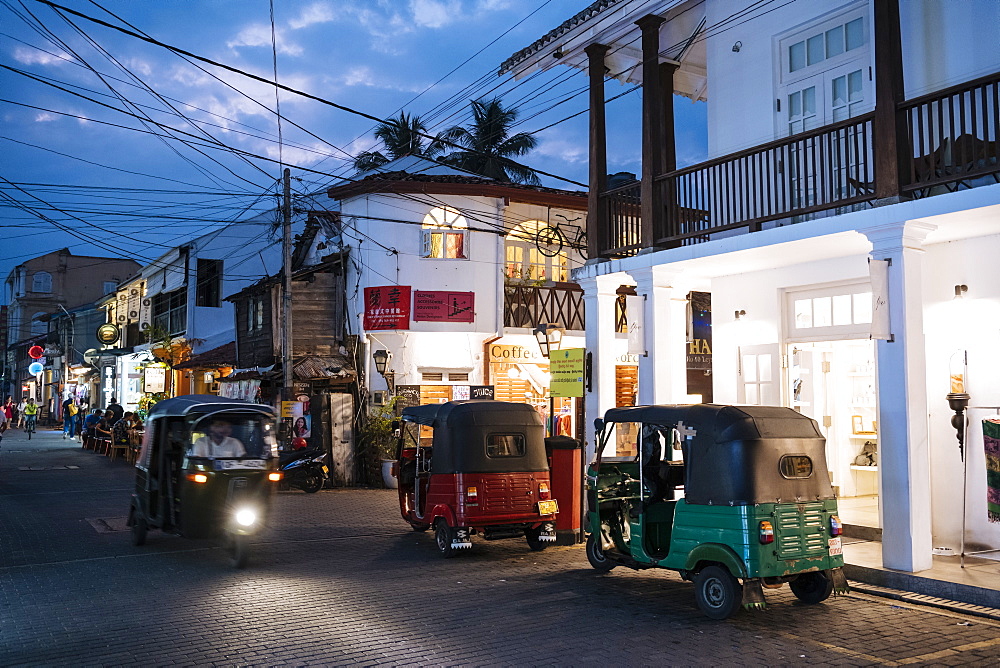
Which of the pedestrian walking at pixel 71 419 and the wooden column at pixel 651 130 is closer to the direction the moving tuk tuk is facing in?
the wooden column

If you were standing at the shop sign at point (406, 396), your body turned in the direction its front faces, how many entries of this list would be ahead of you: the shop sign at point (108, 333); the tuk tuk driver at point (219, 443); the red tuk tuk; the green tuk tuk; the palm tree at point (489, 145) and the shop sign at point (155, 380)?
3

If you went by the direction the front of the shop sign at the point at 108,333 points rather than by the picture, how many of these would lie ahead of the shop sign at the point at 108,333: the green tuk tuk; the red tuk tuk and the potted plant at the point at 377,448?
3

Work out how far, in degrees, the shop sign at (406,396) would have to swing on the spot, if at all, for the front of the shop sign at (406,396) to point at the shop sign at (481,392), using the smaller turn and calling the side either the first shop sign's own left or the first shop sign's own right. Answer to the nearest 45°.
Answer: approximately 90° to the first shop sign's own left

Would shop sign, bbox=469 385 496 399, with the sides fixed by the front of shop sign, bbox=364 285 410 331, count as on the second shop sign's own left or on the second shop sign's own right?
on the second shop sign's own left

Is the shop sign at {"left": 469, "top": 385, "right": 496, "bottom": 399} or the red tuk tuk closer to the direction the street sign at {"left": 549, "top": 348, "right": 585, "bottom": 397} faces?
the red tuk tuk

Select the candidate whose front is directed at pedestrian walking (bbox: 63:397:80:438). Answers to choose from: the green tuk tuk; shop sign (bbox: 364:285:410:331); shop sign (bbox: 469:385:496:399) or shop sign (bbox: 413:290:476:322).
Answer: the green tuk tuk

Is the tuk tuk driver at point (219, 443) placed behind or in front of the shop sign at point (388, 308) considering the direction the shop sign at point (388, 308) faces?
in front
